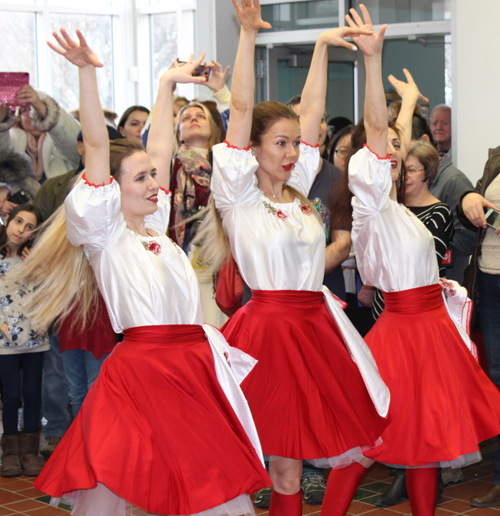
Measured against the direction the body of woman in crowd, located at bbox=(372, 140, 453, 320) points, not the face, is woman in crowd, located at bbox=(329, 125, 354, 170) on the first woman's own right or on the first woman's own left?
on the first woman's own right

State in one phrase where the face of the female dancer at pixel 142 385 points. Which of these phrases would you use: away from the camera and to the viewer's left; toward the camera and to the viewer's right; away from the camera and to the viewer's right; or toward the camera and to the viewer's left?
toward the camera and to the viewer's right

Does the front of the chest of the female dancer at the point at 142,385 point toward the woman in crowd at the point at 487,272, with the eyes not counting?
no

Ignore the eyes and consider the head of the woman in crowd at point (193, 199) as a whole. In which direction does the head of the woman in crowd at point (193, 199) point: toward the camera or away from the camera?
toward the camera

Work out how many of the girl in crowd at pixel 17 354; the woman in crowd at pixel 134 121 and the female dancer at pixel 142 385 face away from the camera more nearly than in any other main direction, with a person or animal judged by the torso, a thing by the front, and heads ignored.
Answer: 0

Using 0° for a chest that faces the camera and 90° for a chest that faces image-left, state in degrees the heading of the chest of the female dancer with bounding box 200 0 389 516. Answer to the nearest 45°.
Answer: approximately 315°

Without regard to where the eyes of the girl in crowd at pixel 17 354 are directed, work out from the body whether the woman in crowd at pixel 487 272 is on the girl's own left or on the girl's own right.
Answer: on the girl's own left

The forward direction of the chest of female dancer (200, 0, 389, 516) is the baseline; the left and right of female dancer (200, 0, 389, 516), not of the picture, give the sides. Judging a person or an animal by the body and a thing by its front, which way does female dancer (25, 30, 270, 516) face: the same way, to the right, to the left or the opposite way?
the same way

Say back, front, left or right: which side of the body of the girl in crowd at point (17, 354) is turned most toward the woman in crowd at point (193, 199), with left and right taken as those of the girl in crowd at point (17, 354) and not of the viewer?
left

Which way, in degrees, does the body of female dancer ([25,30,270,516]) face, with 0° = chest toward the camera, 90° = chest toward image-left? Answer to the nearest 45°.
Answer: approximately 315°
